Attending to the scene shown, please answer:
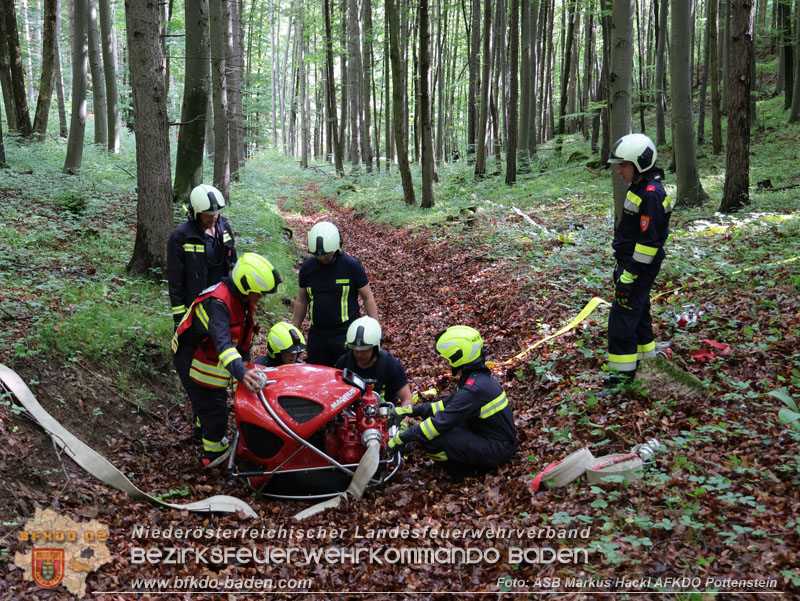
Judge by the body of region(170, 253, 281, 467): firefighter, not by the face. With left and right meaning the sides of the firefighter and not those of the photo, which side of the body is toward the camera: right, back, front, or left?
right

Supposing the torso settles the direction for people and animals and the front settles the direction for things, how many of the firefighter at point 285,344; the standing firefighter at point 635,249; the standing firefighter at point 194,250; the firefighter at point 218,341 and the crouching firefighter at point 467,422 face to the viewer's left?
2

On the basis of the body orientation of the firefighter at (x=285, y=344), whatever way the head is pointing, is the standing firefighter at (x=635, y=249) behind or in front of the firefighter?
in front

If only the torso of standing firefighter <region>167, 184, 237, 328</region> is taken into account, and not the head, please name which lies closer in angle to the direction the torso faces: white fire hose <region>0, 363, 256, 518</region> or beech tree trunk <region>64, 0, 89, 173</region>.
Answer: the white fire hose

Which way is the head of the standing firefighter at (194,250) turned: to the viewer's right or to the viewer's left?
to the viewer's right

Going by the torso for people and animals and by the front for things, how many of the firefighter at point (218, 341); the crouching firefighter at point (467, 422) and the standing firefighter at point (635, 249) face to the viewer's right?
1

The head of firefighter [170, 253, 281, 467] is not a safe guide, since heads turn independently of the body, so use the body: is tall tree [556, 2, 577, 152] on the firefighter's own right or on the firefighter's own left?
on the firefighter's own left

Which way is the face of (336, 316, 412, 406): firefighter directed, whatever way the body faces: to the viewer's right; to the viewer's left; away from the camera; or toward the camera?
toward the camera

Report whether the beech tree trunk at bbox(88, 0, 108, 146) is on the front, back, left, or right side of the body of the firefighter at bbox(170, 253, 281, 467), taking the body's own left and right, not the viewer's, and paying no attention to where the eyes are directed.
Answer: left

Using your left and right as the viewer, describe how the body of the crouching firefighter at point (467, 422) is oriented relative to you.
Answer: facing to the left of the viewer

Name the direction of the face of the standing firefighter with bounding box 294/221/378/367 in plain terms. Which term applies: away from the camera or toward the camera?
toward the camera

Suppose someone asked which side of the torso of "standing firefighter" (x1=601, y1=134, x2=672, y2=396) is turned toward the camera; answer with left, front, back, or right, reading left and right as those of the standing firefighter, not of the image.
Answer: left

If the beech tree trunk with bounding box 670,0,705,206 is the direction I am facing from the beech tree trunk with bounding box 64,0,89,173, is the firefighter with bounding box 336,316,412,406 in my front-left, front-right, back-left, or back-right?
front-right
